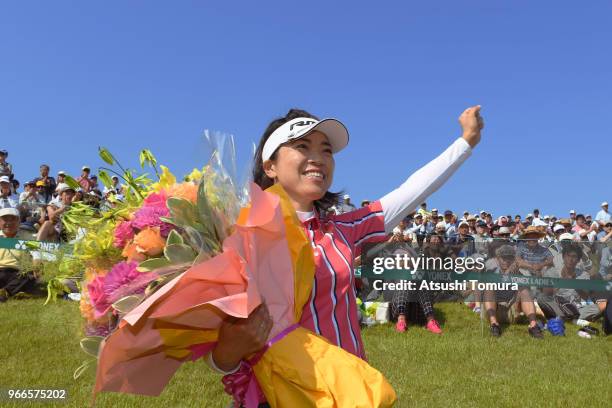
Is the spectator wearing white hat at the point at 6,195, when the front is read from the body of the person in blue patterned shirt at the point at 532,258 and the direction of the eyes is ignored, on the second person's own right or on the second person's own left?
on the second person's own right

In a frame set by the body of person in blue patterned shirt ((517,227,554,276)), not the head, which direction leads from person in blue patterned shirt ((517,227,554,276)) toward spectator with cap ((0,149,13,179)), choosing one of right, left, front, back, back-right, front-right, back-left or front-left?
right

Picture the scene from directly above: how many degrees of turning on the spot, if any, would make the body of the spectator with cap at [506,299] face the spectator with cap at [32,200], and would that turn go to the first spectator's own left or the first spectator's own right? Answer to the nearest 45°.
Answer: approximately 90° to the first spectator's own right

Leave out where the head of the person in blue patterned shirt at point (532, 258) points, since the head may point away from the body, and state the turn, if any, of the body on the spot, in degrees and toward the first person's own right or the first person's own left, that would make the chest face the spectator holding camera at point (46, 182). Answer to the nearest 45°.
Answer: approximately 90° to the first person's own right

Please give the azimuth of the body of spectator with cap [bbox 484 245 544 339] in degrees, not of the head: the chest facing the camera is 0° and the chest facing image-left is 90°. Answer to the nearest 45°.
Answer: approximately 0°

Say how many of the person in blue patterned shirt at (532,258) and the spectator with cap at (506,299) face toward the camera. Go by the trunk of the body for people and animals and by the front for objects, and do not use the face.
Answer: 2
